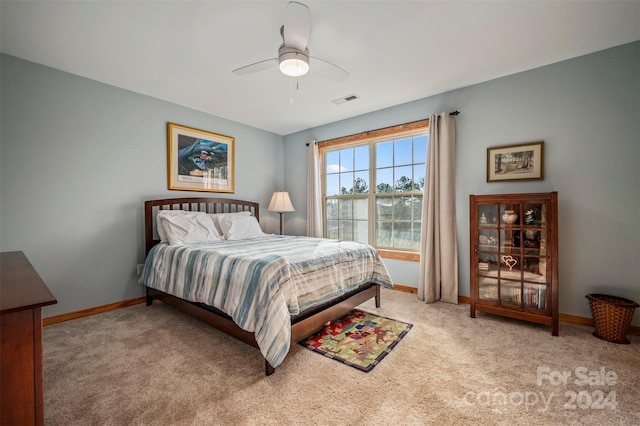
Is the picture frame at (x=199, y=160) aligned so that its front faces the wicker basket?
yes

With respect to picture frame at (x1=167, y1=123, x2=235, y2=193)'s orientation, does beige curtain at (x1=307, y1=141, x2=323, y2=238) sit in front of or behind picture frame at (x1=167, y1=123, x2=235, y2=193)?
in front

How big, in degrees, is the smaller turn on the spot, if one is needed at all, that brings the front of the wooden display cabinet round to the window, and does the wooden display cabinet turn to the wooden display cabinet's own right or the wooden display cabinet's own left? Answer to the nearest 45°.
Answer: approximately 45° to the wooden display cabinet's own right

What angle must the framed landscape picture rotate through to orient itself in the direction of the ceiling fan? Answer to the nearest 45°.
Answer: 0° — it already faces it

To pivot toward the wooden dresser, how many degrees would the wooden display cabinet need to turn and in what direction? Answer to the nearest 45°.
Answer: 0° — it already faces it

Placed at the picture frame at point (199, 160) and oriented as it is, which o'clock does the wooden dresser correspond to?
The wooden dresser is roughly at 2 o'clock from the picture frame.

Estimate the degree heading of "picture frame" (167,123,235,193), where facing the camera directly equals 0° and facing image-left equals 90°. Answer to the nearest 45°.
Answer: approximately 315°

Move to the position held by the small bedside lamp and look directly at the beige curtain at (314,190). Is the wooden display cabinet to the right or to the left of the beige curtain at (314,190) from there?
right

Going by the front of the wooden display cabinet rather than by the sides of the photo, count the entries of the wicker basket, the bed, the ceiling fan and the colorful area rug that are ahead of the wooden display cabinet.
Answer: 3

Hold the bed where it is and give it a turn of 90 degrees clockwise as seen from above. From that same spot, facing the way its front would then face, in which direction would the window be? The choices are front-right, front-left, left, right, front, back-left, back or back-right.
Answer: back

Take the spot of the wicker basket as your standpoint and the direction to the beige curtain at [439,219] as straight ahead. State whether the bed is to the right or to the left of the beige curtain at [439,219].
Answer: left

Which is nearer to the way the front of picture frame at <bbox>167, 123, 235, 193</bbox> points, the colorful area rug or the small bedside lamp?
the colorful area rug

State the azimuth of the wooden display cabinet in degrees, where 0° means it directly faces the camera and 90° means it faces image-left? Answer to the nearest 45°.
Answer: approximately 45°
